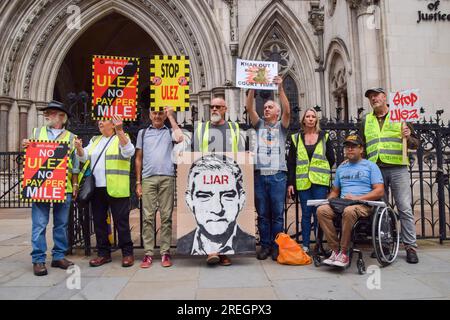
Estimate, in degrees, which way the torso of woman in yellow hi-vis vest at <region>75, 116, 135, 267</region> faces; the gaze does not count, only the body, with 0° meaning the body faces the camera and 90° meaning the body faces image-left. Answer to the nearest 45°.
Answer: approximately 45°

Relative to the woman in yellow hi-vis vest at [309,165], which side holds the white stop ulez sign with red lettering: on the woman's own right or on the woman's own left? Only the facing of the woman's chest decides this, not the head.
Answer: on the woman's own left

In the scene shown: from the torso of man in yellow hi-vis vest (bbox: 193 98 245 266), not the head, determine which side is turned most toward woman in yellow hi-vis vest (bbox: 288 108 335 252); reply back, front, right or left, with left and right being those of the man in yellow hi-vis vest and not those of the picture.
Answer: left

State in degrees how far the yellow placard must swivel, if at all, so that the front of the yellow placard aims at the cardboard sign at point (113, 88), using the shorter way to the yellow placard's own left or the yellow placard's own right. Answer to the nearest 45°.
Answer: approximately 90° to the yellow placard's own right

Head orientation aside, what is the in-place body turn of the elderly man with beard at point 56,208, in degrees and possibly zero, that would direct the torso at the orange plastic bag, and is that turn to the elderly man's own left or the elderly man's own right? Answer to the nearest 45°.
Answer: approximately 45° to the elderly man's own left

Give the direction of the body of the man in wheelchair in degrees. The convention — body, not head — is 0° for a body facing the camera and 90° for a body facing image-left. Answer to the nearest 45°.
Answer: approximately 45°

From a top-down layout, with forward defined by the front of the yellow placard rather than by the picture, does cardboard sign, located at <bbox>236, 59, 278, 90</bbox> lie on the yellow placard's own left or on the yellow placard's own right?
on the yellow placard's own left

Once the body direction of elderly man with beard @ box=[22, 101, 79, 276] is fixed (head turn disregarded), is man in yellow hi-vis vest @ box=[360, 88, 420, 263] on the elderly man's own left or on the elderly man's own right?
on the elderly man's own left

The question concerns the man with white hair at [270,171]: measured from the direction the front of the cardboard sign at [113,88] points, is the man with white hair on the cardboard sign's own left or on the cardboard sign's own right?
on the cardboard sign's own left
